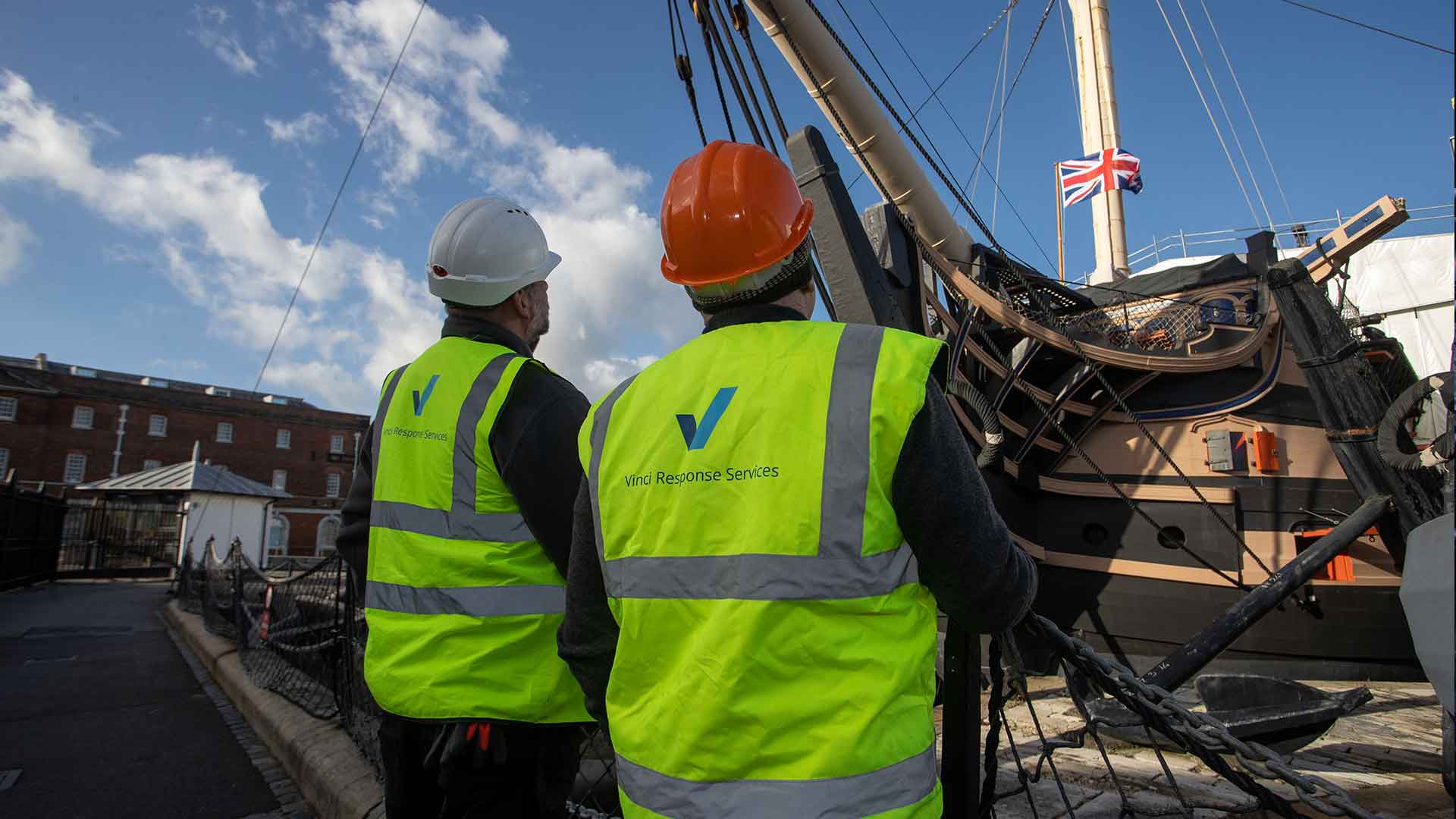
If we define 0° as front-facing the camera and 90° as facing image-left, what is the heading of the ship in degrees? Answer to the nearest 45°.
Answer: approximately 45°

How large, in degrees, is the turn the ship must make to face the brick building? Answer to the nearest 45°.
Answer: approximately 45° to its right

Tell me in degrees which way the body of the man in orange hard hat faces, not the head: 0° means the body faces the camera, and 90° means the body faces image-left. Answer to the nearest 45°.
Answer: approximately 225°

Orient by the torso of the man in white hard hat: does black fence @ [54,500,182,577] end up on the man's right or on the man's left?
on the man's left

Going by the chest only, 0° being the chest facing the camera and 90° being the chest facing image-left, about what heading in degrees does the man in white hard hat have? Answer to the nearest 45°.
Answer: approximately 225°

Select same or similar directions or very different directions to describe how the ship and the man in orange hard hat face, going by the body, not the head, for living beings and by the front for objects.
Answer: very different directions

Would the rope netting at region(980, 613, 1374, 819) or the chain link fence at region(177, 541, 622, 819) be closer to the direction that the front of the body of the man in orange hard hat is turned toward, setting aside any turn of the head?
the rope netting

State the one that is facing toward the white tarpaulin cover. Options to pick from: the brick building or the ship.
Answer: the brick building

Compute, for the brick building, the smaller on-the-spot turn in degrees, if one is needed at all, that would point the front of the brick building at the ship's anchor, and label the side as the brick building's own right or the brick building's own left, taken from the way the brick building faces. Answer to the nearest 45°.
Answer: approximately 45° to the brick building's own right

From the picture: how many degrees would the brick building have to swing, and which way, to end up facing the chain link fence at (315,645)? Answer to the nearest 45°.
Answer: approximately 45° to its right

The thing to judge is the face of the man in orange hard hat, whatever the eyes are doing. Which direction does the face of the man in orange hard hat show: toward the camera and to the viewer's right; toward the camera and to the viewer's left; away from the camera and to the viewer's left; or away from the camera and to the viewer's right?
away from the camera and to the viewer's right

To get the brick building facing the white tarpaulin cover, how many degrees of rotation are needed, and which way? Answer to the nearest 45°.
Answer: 0° — it already faces it

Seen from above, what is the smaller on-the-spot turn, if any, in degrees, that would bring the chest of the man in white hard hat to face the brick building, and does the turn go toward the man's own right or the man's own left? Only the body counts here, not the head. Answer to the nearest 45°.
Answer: approximately 45° to the man's own left

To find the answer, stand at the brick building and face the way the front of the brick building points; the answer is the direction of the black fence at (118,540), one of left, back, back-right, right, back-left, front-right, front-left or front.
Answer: front-right
